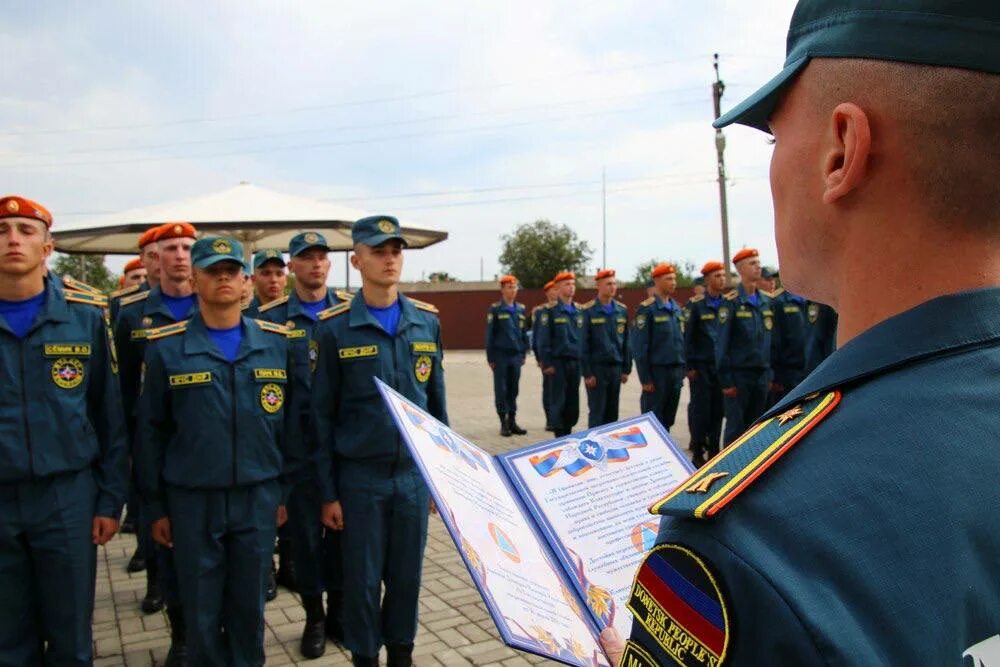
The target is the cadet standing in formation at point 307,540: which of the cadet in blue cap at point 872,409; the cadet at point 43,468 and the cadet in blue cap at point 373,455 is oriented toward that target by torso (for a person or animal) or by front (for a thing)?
the cadet in blue cap at point 872,409

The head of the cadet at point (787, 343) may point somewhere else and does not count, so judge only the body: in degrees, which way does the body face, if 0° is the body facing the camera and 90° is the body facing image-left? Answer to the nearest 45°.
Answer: approximately 45°

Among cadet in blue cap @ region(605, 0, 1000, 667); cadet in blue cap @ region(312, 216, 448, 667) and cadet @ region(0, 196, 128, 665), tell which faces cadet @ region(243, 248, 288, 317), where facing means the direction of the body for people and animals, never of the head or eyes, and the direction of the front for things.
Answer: cadet in blue cap @ region(605, 0, 1000, 667)

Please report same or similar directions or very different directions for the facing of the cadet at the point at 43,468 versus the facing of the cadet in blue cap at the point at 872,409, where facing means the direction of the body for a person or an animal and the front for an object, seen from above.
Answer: very different directions

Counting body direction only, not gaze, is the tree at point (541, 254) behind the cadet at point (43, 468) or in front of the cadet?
behind

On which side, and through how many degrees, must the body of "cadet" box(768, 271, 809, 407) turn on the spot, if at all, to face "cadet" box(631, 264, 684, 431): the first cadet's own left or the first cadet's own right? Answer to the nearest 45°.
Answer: approximately 45° to the first cadet's own right

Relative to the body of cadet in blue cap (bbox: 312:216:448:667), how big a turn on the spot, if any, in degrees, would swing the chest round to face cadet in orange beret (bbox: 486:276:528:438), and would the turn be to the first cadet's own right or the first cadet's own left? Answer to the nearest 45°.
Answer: approximately 135° to the first cadet's own left

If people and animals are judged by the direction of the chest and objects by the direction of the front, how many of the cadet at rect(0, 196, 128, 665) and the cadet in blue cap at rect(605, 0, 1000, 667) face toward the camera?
1

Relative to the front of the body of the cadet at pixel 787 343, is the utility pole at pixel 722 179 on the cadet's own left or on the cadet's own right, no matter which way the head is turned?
on the cadet's own right

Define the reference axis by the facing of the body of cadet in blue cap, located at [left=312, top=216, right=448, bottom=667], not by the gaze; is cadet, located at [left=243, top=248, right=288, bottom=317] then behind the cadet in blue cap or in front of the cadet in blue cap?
behind
